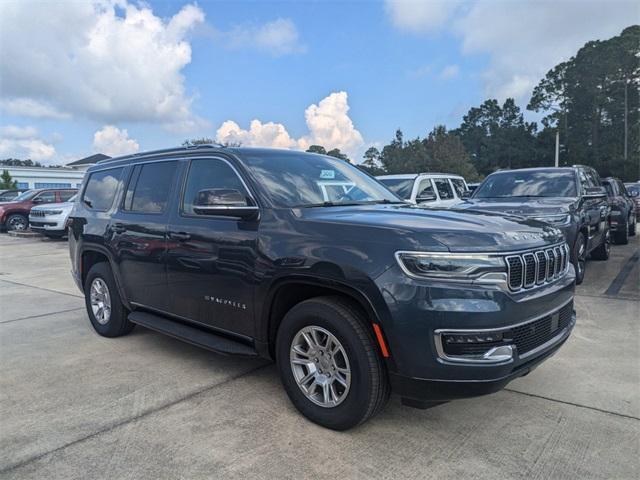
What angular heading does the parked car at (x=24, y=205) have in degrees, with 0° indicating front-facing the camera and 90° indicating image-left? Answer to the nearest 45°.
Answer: approximately 45°

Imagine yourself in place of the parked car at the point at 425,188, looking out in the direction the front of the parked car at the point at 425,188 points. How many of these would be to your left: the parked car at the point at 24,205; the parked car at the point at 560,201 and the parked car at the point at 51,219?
1

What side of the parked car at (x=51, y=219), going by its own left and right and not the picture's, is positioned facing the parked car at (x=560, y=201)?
left

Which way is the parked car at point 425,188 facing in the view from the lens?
facing the viewer and to the left of the viewer

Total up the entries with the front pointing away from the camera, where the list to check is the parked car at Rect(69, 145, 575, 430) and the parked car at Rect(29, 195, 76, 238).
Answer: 0

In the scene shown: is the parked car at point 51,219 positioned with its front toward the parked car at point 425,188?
no

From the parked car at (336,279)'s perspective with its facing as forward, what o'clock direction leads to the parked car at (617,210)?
the parked car at (617,210) is roughly at 9 o'clock from the parked car at (336,279).

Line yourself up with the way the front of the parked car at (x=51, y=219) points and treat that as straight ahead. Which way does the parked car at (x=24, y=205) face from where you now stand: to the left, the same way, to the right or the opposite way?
the same way

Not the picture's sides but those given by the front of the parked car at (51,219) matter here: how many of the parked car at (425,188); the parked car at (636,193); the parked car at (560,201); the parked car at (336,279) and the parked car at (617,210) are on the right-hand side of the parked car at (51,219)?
0

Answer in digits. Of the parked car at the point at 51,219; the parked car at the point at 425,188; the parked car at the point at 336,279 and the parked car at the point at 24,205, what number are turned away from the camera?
0

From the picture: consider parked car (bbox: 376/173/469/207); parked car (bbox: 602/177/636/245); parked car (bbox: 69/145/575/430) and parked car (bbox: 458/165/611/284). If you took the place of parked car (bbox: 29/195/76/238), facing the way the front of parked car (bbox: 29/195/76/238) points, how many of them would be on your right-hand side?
0

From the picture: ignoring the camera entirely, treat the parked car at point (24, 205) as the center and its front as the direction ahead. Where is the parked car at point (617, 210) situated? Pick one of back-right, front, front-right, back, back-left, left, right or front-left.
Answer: left

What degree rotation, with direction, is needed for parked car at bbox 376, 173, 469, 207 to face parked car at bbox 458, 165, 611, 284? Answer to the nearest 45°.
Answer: approximately 90° to its left
